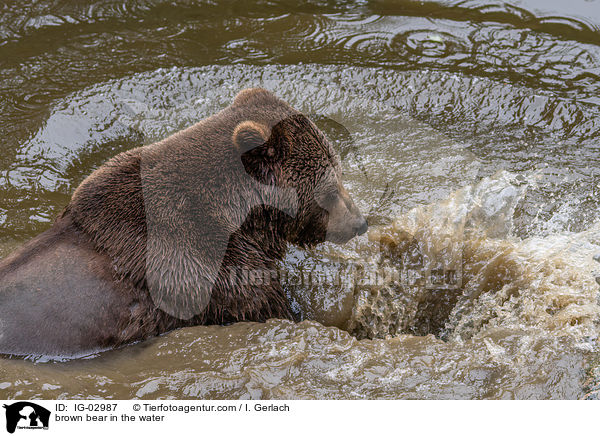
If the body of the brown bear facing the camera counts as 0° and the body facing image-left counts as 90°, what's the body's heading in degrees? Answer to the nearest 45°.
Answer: approximately 270°
